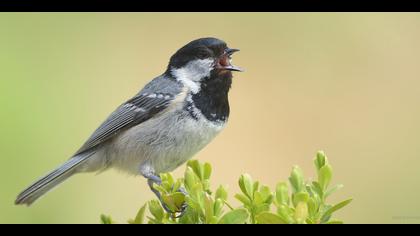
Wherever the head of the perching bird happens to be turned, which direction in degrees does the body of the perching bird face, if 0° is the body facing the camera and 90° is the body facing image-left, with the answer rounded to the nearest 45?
approximately 270°
